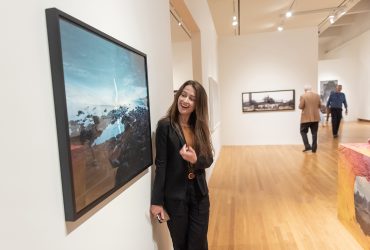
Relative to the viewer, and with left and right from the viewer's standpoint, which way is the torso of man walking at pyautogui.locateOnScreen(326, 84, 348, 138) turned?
facing the viewer

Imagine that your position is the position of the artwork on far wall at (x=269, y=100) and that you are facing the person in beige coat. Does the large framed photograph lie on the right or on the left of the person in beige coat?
right

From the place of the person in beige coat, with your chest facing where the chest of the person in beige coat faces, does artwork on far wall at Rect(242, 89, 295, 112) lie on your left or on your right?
on your left

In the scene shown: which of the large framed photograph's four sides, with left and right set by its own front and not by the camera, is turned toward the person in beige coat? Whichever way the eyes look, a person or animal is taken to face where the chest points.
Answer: left

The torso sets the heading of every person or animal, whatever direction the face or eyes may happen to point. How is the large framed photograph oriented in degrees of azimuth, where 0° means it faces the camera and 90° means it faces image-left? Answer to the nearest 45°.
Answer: approximately 315°

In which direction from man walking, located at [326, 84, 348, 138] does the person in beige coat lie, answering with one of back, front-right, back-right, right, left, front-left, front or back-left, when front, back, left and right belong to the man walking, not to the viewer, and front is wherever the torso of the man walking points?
front

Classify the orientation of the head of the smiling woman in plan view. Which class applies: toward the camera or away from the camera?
toward the camera

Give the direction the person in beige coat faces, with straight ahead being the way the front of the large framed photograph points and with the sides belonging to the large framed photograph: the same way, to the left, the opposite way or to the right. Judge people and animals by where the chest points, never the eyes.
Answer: to the left

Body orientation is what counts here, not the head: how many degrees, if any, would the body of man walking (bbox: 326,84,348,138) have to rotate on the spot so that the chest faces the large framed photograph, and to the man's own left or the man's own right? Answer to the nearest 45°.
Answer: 0° — they already face it

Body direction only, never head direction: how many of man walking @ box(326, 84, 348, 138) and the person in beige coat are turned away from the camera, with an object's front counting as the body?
1

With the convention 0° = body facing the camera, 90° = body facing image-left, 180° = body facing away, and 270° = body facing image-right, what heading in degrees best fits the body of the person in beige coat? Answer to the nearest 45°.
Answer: approximately 180°

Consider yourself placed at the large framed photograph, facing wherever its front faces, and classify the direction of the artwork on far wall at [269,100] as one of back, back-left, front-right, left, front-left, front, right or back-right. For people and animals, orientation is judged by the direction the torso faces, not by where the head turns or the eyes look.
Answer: left

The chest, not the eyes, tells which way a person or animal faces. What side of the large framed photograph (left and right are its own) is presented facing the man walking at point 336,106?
left

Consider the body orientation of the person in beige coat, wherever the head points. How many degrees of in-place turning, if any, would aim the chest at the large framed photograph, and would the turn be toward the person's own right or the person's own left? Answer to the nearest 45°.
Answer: approximately 180°

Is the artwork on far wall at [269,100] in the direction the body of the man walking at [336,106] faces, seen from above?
no

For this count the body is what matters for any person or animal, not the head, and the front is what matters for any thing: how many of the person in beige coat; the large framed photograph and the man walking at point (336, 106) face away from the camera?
1
